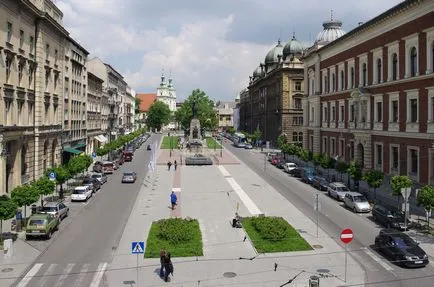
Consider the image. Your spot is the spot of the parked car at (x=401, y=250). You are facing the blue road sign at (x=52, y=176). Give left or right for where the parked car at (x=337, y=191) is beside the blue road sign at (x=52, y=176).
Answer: right

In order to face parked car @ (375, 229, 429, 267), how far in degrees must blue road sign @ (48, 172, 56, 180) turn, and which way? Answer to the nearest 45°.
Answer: approximately 45° to its left
